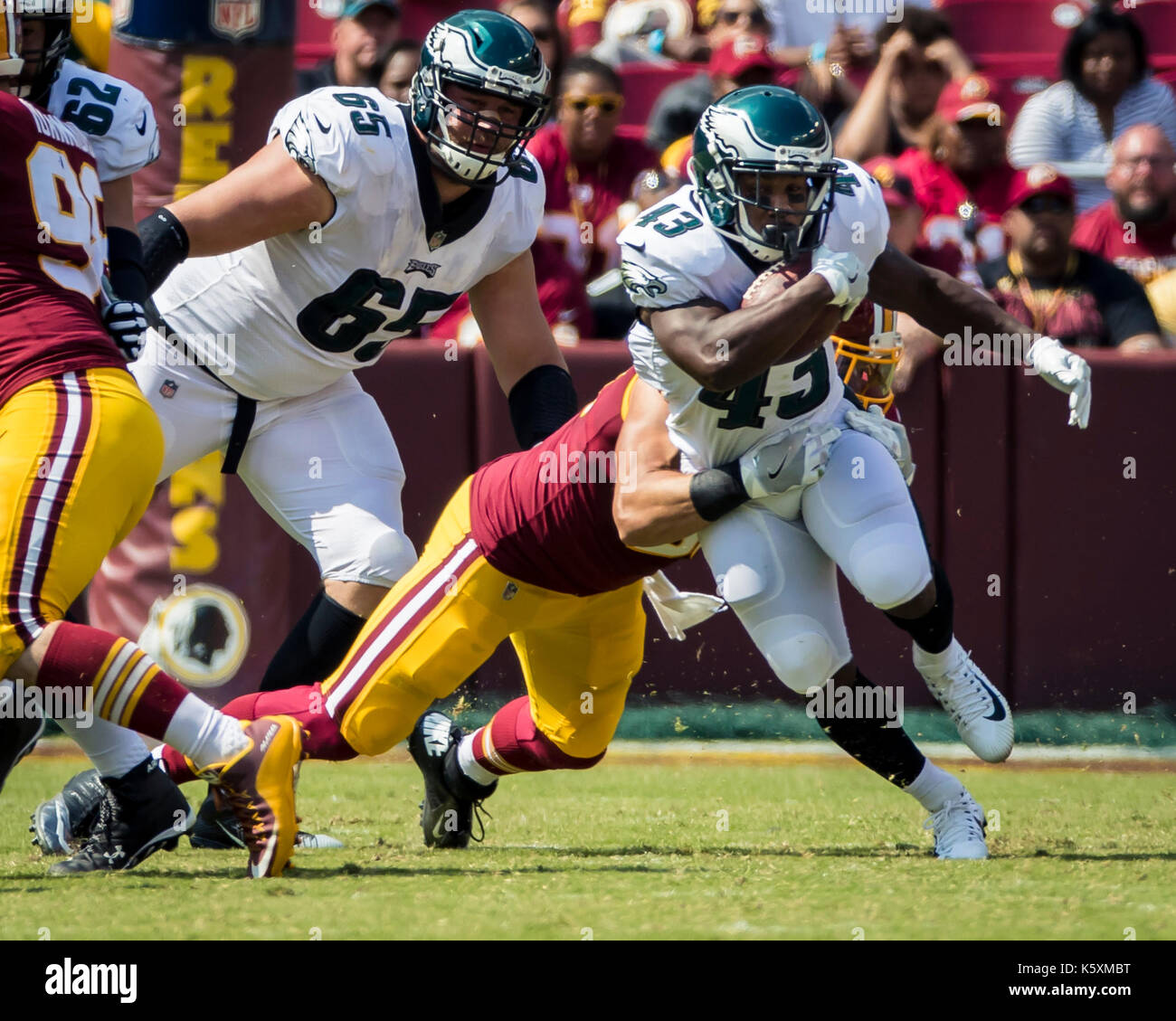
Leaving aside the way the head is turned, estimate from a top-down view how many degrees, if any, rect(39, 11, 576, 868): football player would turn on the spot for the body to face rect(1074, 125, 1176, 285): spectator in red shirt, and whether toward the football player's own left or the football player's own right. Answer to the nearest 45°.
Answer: approximately 90° to the football player's own left

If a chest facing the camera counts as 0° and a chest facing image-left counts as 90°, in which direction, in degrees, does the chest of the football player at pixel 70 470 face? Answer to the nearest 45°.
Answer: approximately 135°

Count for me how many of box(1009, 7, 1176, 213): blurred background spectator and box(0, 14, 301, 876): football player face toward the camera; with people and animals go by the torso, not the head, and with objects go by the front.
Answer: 1

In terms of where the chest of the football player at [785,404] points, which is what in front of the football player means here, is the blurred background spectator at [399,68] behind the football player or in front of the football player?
behind

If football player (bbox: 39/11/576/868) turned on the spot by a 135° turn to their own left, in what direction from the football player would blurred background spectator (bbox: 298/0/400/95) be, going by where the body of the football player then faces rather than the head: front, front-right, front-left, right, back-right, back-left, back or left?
front

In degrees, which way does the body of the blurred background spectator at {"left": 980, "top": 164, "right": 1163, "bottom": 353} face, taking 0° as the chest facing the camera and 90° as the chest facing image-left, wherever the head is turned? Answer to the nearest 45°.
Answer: approximately 0°

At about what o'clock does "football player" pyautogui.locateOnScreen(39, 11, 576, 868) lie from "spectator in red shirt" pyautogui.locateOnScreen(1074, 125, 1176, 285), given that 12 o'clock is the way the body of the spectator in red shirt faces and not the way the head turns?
The football player is roughly at 1 o'clock from the spectator in red shirt.

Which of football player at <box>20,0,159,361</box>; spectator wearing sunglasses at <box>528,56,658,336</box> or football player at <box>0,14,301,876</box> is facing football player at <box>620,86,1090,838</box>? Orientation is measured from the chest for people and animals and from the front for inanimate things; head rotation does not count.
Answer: the spectator wearing sunglasses
